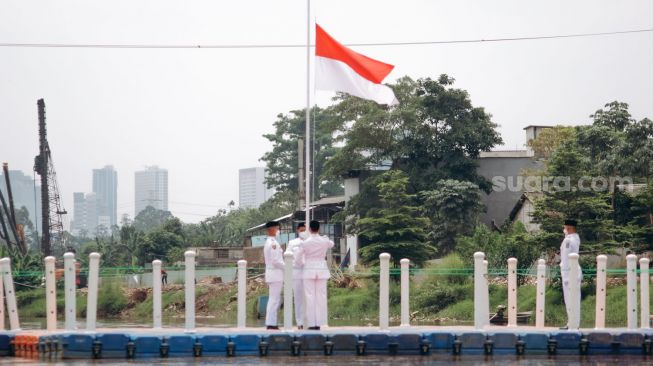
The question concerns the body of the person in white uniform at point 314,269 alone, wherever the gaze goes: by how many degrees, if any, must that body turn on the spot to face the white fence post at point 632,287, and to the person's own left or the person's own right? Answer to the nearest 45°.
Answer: approximately 90° to the person's own right

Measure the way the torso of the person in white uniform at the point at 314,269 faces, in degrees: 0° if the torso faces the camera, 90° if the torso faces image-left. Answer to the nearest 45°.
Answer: approximately 180°
